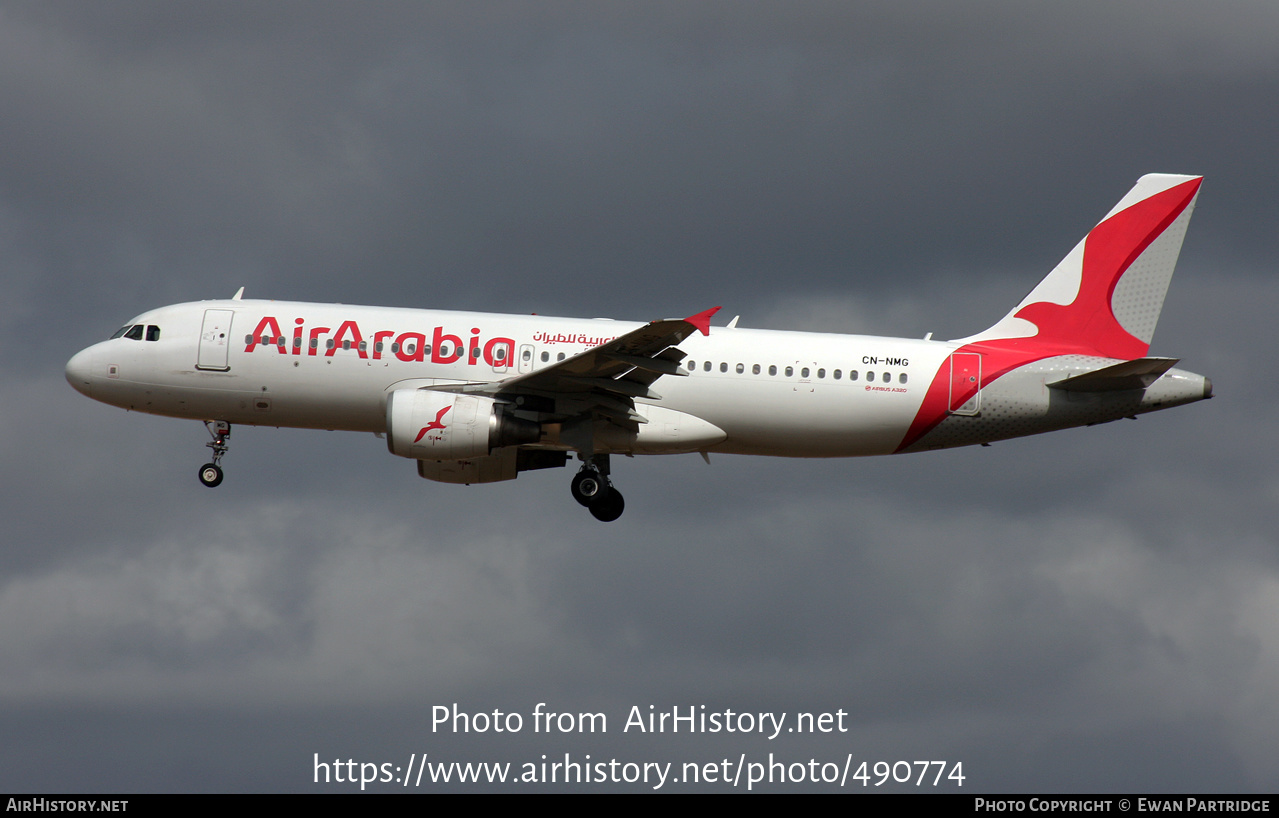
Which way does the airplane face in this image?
to the viewer's left
